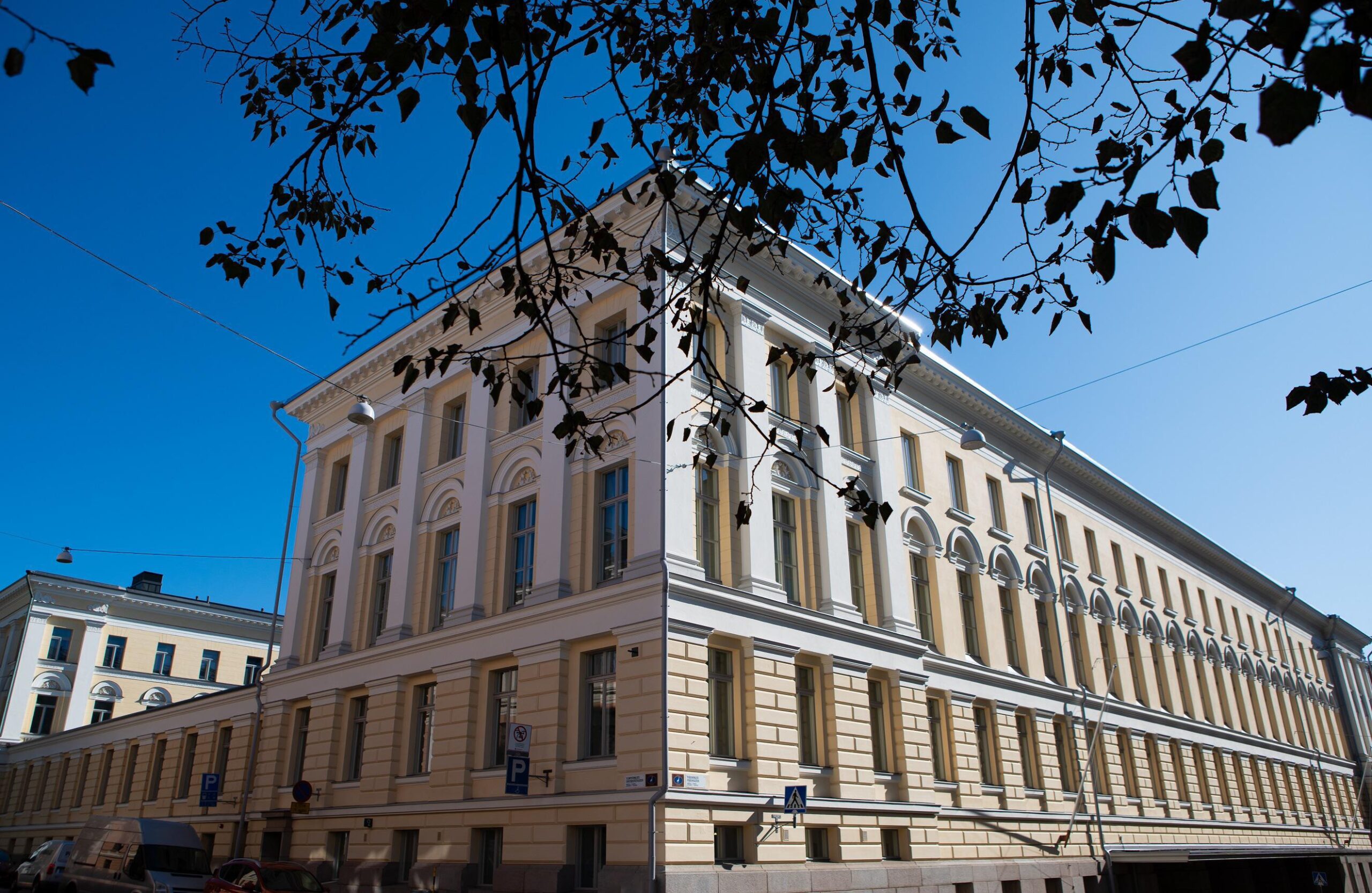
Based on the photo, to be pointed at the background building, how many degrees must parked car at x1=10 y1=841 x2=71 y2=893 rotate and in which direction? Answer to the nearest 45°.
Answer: approximately 45° to its right

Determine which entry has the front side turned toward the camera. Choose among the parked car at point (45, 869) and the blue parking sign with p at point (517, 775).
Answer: the blue parking sign with p

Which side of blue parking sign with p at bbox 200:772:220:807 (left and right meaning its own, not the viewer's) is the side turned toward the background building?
back

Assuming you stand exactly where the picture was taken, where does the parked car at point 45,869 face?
facing away from the viewer and to the left of the viewer

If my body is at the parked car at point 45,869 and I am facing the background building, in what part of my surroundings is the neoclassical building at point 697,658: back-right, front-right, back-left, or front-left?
back-right

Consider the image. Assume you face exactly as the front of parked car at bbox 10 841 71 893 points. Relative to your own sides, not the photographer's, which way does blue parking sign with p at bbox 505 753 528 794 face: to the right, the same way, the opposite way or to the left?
to the left

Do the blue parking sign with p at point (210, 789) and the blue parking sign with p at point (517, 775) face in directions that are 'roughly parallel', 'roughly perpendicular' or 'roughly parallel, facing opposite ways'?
roughly parallel

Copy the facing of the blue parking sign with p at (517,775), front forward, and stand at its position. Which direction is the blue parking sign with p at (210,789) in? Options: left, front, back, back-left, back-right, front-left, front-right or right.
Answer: back-right

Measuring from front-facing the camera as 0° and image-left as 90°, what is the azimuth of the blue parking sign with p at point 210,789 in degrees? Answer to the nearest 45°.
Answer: approximately 0°

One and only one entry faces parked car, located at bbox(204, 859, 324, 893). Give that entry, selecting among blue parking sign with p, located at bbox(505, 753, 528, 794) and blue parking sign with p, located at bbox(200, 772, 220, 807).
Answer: blue parking sign with p, located at bbox(200, 772, 220, 807)

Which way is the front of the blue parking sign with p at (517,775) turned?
toward the camera

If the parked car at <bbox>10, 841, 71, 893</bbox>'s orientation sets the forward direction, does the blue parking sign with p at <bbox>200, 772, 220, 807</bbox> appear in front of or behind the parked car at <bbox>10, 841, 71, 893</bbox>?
behind
